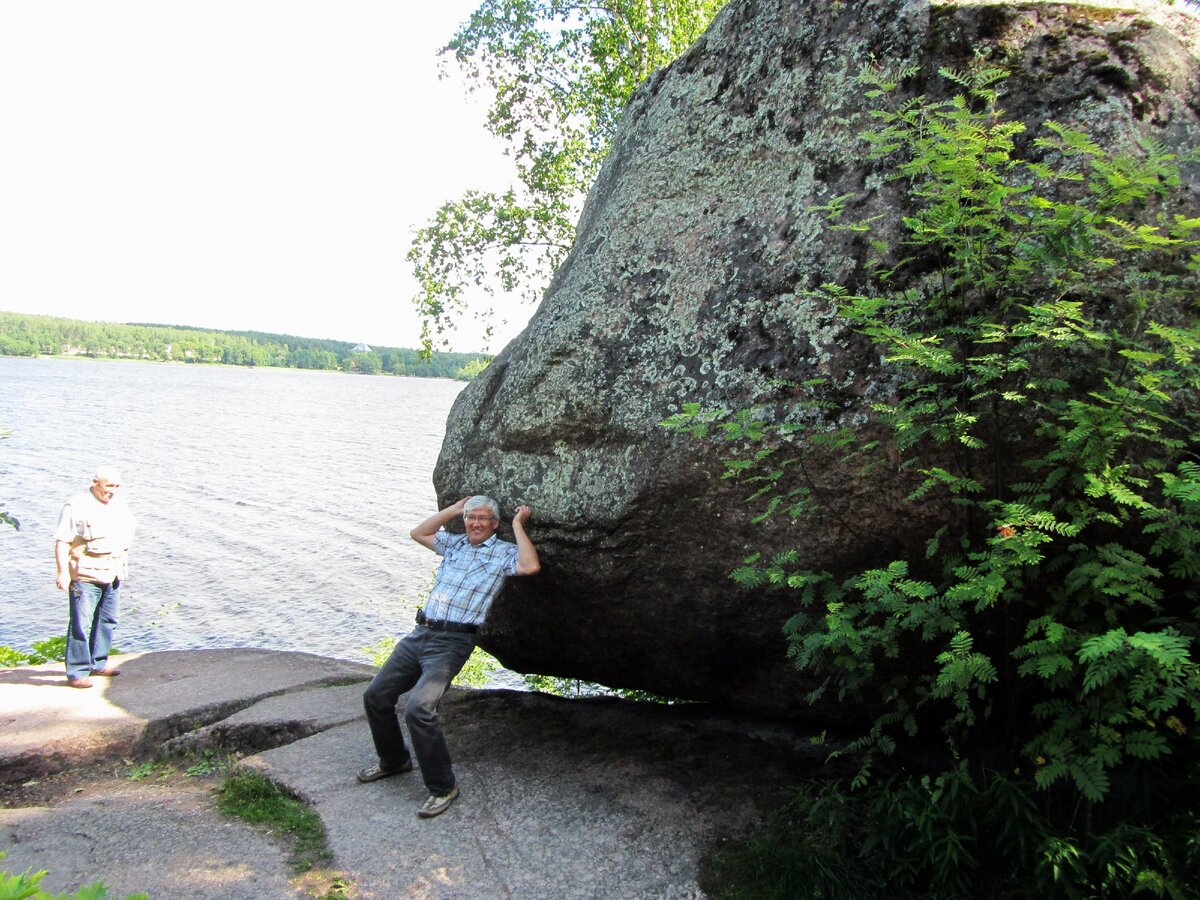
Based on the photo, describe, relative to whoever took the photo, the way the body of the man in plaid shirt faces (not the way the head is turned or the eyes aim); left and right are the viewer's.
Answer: facing the viewer and to the left of the viewer

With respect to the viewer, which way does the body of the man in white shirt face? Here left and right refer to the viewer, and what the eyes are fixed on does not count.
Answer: facing the viewer and to the right of the viewer

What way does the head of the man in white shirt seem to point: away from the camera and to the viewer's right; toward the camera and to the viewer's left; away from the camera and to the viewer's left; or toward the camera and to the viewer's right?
toward the camera and to the viewer's right

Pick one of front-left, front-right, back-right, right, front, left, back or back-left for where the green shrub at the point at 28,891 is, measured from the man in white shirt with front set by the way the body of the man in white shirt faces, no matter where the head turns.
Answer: front-right

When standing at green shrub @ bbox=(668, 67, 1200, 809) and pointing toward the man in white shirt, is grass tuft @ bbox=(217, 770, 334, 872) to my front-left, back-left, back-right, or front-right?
front-left

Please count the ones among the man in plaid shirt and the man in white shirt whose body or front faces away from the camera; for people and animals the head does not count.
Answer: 0

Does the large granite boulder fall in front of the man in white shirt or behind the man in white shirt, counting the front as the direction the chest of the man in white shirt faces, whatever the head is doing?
in front

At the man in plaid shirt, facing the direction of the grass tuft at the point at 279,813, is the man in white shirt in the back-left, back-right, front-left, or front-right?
front-right

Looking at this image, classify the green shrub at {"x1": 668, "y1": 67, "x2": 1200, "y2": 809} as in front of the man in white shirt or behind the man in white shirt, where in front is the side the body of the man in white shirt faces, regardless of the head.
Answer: in front
